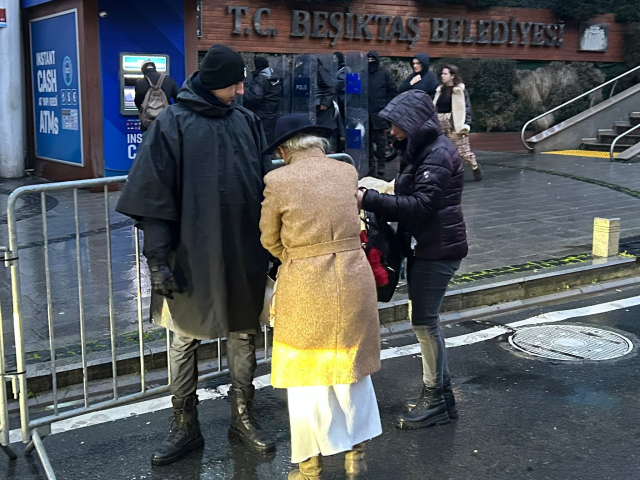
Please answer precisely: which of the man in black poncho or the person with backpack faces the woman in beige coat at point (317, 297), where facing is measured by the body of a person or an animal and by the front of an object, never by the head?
the man in black poncho

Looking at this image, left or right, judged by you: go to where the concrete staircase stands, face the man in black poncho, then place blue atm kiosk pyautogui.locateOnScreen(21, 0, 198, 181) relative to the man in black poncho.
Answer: right

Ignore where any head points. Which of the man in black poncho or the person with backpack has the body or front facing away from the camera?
the person with backpack

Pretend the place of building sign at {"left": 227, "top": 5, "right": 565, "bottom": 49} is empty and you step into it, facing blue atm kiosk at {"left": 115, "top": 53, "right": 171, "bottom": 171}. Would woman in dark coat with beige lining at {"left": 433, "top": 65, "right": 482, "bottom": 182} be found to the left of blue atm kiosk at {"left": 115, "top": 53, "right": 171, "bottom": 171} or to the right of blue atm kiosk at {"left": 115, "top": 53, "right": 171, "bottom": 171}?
left

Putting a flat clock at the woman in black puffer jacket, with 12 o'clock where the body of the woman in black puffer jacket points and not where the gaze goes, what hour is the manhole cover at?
The manhole cover is roughly at 4 o'clock from the woman in black puffer jacket.

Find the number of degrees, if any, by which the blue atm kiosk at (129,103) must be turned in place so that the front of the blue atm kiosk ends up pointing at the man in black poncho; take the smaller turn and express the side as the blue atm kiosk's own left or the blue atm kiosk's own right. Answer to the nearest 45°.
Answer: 0° — it already faces them

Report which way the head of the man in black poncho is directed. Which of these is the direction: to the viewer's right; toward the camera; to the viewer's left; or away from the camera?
to the viewer's right

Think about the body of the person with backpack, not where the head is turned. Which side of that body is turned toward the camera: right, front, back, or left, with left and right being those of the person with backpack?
back

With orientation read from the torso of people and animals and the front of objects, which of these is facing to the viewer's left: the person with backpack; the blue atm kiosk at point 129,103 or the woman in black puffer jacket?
the woman in black puffer jacket

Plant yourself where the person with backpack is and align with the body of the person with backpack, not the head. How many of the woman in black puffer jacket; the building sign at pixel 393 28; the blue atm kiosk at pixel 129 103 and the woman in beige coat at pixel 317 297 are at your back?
2

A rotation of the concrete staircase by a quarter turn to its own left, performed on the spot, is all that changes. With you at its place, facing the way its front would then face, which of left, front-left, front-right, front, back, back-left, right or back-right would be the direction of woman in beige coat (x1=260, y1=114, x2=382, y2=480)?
front-right

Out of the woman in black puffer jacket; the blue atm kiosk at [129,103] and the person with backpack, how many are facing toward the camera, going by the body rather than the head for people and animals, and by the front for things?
1

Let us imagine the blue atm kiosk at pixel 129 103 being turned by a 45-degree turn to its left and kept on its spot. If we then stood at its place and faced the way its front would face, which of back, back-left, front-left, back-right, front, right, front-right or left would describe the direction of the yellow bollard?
front

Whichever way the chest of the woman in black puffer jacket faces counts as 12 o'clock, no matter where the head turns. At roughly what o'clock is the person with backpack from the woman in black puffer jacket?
The person with backpack is roughly at 2 o'clock from the woman in black puffer jacket.

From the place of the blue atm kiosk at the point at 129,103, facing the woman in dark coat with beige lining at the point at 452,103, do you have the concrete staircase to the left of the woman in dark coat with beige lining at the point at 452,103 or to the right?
left

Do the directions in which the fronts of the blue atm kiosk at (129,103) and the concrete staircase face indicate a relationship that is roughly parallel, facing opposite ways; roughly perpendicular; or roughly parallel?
roughly perpendicular

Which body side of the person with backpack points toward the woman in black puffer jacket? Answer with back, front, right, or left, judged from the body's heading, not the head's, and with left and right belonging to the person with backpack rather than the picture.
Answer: back

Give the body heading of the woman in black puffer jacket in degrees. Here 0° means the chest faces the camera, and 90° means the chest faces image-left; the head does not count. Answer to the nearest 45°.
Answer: approximately 90°

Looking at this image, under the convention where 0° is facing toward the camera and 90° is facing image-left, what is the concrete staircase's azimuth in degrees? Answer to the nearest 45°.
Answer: approximately 45°

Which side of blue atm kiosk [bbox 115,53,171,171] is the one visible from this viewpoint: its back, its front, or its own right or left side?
front

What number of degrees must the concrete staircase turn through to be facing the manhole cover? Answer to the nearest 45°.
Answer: approximately 45° to its left

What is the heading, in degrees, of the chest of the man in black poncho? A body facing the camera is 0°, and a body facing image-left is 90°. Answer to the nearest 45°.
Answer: approximately 315°

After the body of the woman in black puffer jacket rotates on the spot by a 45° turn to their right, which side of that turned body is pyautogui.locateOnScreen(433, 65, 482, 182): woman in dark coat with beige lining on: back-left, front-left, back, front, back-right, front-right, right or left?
front-right

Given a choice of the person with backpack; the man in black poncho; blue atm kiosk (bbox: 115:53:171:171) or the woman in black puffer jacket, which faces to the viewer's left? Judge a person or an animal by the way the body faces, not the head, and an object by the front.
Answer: the woman in black puffer jacket

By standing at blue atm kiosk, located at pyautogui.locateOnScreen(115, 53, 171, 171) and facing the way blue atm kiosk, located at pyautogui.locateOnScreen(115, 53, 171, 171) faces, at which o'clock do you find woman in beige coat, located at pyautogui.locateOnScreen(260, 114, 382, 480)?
The woman in beige coat is roughly at 12 o'clock from the blue atm kiosk.
